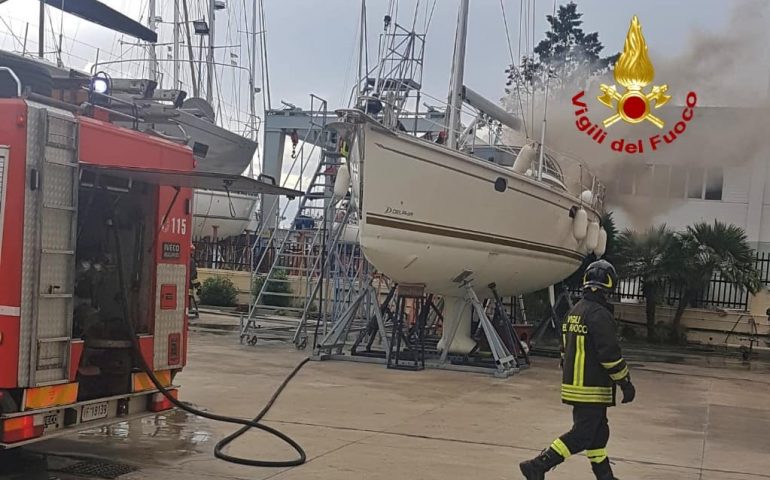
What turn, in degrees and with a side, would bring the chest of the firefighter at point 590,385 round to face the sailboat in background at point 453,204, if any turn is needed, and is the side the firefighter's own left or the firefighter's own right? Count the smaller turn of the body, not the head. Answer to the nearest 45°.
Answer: approximately 45° to the firefighter's own left

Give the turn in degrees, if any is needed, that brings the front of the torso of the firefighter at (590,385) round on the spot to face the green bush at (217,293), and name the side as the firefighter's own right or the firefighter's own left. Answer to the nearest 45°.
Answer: approximately 90° to the firefighter's own left

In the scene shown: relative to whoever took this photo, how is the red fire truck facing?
facing away from the viewer and to the left of the viewer

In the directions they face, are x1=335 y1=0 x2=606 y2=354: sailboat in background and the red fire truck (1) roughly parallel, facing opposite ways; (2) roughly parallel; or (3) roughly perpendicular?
roughly perpendicular

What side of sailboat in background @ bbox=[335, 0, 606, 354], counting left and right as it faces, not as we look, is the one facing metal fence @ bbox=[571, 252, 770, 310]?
back

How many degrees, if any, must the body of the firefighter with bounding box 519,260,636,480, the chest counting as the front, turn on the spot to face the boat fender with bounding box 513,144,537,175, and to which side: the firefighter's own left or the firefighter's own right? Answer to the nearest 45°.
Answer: approximately 45° to the firefighter's own left

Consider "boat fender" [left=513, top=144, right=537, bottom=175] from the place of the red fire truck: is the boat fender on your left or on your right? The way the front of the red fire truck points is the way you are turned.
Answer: on your right

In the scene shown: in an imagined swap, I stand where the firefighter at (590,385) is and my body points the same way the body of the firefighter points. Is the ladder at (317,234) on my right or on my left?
on my left

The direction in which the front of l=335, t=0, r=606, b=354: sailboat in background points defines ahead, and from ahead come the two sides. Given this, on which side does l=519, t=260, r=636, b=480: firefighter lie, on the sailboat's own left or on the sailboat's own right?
on the sailboat's own left
